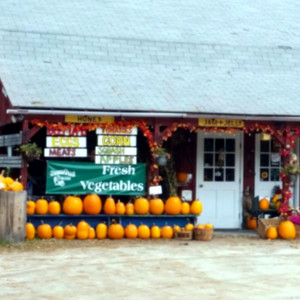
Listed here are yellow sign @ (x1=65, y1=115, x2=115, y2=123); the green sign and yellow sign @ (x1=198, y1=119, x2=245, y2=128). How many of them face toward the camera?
3

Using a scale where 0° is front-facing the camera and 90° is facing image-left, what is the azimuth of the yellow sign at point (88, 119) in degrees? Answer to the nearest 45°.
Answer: approximately 0°

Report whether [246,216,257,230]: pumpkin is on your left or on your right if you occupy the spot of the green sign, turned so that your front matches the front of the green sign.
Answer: on your left

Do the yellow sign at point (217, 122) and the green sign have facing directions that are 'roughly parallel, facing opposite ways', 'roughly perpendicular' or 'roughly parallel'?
roughly parallel

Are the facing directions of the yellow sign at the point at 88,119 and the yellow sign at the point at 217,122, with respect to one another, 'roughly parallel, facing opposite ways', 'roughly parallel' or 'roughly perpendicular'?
roughly parallel

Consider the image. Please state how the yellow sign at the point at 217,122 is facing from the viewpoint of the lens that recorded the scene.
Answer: facing the viewer

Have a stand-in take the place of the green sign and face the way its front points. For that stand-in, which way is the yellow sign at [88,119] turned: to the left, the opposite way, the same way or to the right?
the same way

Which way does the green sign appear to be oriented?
toward the camera

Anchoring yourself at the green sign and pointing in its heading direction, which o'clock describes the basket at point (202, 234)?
The basket is roughly at 9 o'clock from the green sign.
